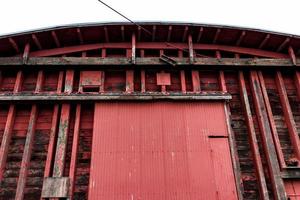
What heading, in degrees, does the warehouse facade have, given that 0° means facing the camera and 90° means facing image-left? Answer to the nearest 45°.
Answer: approximately 0°
